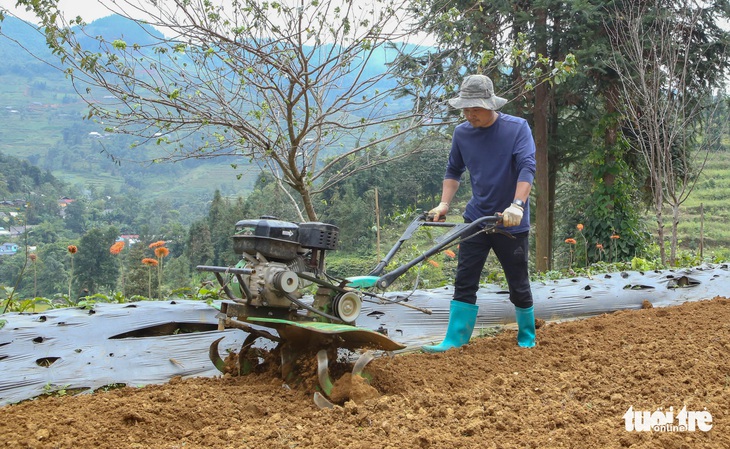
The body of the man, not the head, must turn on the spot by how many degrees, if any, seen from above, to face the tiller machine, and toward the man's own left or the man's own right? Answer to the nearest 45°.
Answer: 0° — they already face it

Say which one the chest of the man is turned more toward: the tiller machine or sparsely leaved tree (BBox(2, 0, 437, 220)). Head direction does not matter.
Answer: the tiller machine

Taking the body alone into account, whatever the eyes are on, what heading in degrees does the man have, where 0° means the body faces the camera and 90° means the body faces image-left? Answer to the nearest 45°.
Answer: approximately 45°

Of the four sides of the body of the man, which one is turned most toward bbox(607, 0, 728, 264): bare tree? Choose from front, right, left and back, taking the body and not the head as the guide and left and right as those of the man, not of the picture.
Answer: back

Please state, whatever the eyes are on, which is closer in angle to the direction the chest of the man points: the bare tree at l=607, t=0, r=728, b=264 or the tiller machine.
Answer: the tiller machine
